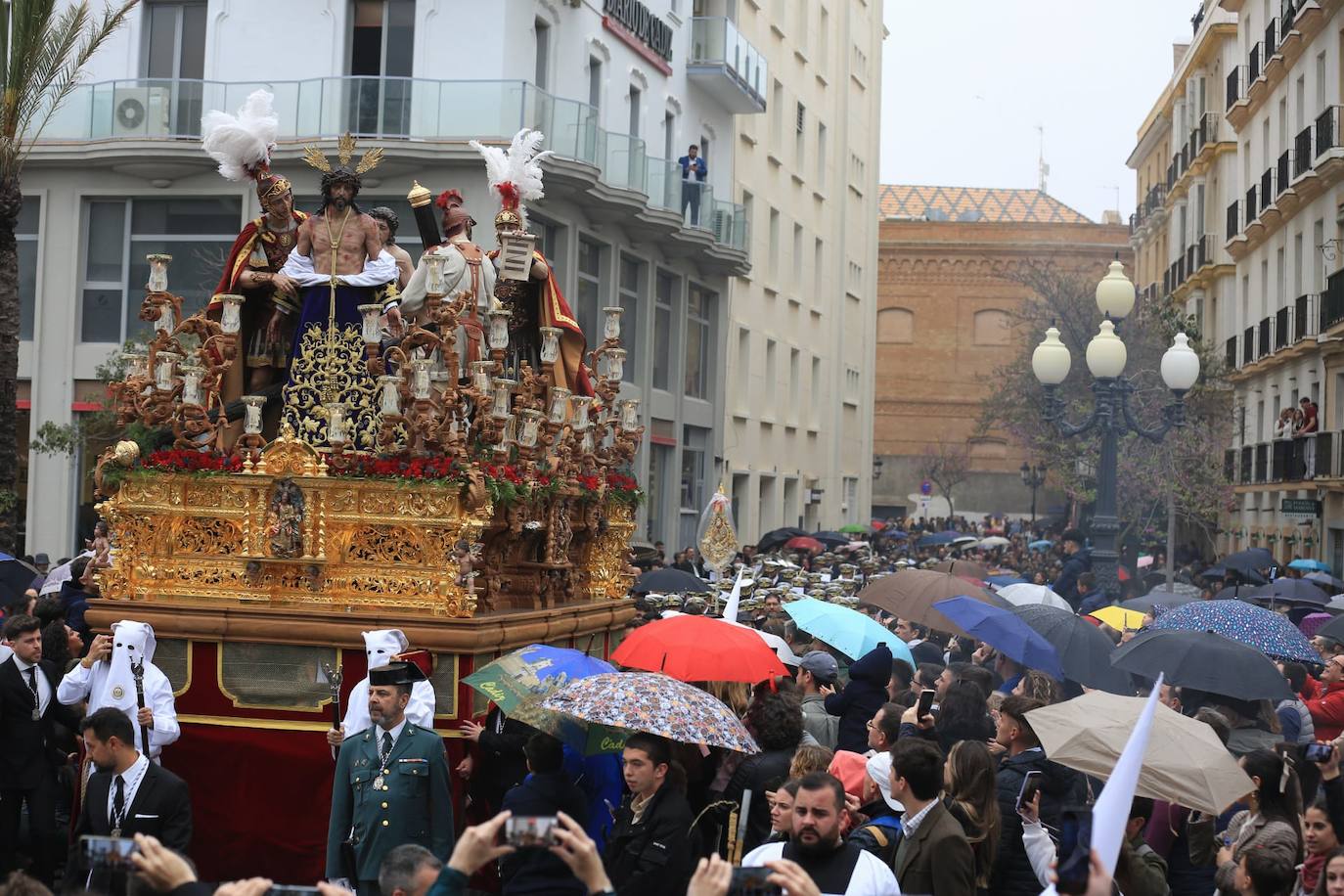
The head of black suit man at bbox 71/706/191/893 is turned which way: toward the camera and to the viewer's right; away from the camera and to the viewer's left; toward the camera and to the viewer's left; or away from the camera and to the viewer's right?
toward the camera and to the viewer's left

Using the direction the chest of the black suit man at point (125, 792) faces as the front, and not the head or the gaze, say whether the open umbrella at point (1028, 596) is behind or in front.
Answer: behind

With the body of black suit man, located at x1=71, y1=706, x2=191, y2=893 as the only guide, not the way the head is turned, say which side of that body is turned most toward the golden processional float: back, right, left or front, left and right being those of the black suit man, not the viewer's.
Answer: back

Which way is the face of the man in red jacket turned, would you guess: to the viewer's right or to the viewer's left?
to the viewer's left

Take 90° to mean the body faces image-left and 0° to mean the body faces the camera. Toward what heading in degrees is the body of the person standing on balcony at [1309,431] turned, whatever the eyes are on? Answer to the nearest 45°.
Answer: approximately 90°

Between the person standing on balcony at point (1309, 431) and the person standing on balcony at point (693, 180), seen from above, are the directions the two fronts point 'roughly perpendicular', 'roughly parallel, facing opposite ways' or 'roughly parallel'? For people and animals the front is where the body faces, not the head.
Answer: roughly perpendicular

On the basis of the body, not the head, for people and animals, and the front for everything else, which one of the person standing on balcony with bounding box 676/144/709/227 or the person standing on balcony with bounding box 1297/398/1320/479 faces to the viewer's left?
the person standing on balcony with bounding box 1297/398/1320/479

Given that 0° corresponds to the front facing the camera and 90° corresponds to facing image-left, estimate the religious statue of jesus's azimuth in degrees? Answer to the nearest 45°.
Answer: approximately 0°

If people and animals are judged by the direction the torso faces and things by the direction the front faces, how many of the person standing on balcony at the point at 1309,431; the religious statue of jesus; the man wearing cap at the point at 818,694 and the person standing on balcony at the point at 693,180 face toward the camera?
2

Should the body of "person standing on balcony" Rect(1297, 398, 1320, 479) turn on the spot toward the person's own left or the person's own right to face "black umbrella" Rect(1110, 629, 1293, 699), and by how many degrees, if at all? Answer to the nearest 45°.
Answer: approximately 90° to the person's own left

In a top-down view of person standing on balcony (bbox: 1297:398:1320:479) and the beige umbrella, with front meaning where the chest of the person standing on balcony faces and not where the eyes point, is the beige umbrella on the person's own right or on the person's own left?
on the person's own left

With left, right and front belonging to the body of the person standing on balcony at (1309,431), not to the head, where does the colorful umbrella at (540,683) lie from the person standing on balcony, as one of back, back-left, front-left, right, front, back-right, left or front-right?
left
